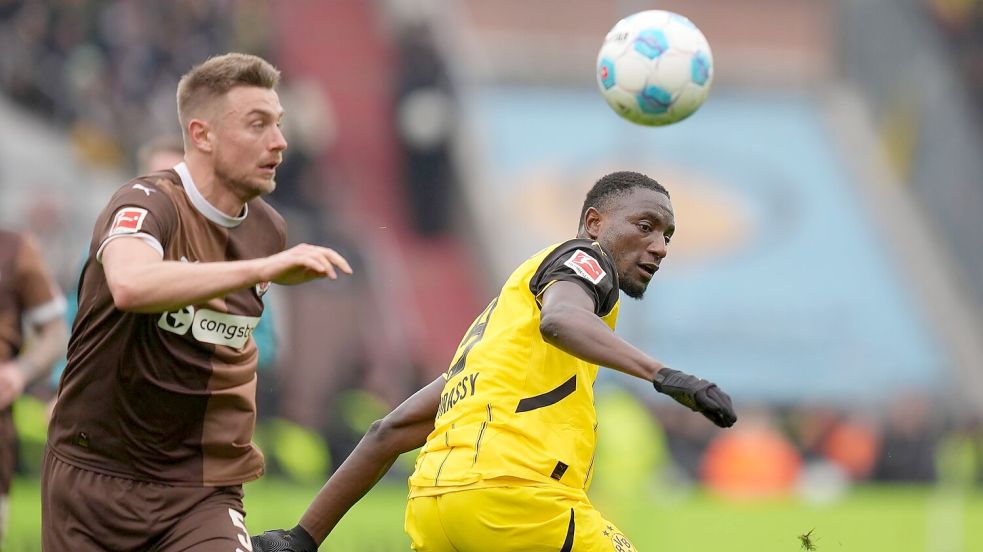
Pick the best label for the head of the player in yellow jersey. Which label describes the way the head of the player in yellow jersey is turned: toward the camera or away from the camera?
toward the camera

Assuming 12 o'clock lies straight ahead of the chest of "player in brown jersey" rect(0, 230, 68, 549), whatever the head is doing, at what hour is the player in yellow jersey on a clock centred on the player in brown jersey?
The player in yellow jersey is roughly at 11 o'clock from the player in brown jersey.

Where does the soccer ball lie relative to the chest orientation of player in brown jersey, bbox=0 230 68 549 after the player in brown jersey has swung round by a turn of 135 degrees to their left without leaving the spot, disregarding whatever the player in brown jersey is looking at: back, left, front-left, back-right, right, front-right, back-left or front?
right

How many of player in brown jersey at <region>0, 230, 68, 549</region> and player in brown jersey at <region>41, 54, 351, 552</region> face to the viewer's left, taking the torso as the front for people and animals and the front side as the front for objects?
0

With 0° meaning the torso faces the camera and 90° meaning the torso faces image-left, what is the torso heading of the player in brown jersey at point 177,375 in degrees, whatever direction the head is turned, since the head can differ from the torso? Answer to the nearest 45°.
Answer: approximately 315°

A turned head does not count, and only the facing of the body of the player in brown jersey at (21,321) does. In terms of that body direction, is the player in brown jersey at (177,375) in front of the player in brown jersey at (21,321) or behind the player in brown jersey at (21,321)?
in front

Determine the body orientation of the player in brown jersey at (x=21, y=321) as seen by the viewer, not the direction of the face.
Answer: toward the camera

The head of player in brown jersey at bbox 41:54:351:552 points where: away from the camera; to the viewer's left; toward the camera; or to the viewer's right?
to the viewer's right
